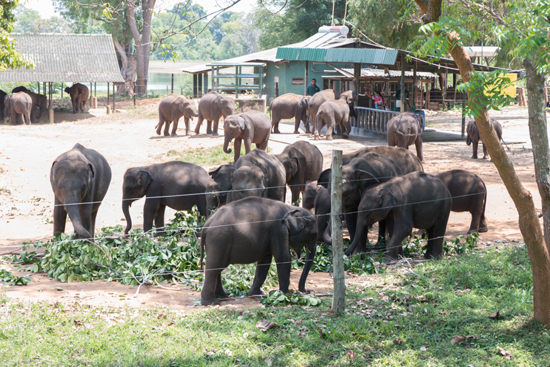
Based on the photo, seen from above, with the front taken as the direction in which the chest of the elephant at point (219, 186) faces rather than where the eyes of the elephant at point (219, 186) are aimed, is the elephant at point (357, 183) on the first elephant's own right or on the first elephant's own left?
on the first elephant's own left

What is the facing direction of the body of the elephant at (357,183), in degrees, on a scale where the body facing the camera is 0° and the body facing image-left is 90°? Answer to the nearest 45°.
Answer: approximately 45°

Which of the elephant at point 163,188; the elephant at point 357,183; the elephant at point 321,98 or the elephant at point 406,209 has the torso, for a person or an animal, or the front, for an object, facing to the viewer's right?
the elephant at point 321,98

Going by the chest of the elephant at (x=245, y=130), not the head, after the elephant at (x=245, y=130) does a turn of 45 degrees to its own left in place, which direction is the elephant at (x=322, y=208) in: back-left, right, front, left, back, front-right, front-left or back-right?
front

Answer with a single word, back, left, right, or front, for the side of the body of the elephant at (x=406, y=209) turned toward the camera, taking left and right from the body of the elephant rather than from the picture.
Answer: left

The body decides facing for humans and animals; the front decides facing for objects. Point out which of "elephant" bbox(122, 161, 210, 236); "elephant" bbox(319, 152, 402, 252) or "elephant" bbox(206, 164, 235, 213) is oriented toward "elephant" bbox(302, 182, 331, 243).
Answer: "elephant" bbox(319, 152, 402, 252)

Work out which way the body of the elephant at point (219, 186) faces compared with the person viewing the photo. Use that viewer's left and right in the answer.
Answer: facing the viewer and to the left of the viewer

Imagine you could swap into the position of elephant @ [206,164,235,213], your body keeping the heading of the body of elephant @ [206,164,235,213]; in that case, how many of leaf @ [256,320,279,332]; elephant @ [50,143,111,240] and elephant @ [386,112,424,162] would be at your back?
1

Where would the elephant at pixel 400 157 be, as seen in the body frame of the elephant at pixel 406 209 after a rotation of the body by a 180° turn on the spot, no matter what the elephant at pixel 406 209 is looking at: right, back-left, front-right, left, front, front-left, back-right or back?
left
